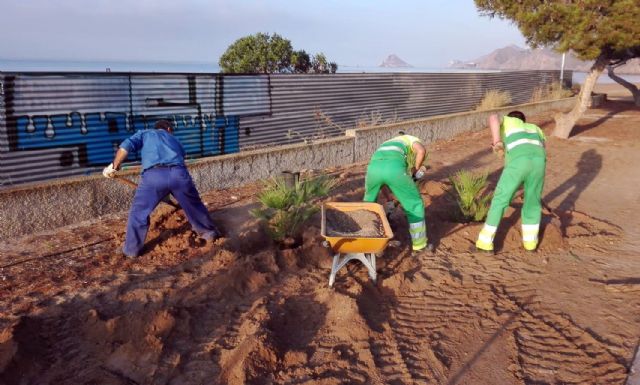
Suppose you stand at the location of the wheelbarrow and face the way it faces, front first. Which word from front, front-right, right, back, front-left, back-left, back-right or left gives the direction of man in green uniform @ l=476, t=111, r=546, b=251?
front-right

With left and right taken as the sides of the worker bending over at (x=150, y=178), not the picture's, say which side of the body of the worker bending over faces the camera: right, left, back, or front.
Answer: back

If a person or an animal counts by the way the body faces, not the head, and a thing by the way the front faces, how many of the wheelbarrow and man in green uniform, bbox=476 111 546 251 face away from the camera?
2

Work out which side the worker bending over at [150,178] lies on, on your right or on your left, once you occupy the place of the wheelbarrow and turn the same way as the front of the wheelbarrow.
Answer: on your left

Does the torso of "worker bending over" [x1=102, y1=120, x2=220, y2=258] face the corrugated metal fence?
yes

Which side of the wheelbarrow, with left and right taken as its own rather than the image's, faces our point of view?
back

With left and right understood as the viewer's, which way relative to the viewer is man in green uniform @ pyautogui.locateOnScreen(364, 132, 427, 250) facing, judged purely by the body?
facing away from the viewer and to the right of the viewer

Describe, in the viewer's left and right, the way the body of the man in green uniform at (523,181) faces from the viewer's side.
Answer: facing away from the viewer

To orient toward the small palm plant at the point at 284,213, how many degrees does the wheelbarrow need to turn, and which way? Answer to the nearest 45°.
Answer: approximately 45° to its left

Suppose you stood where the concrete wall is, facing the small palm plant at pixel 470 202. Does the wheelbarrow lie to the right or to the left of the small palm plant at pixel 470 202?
right
